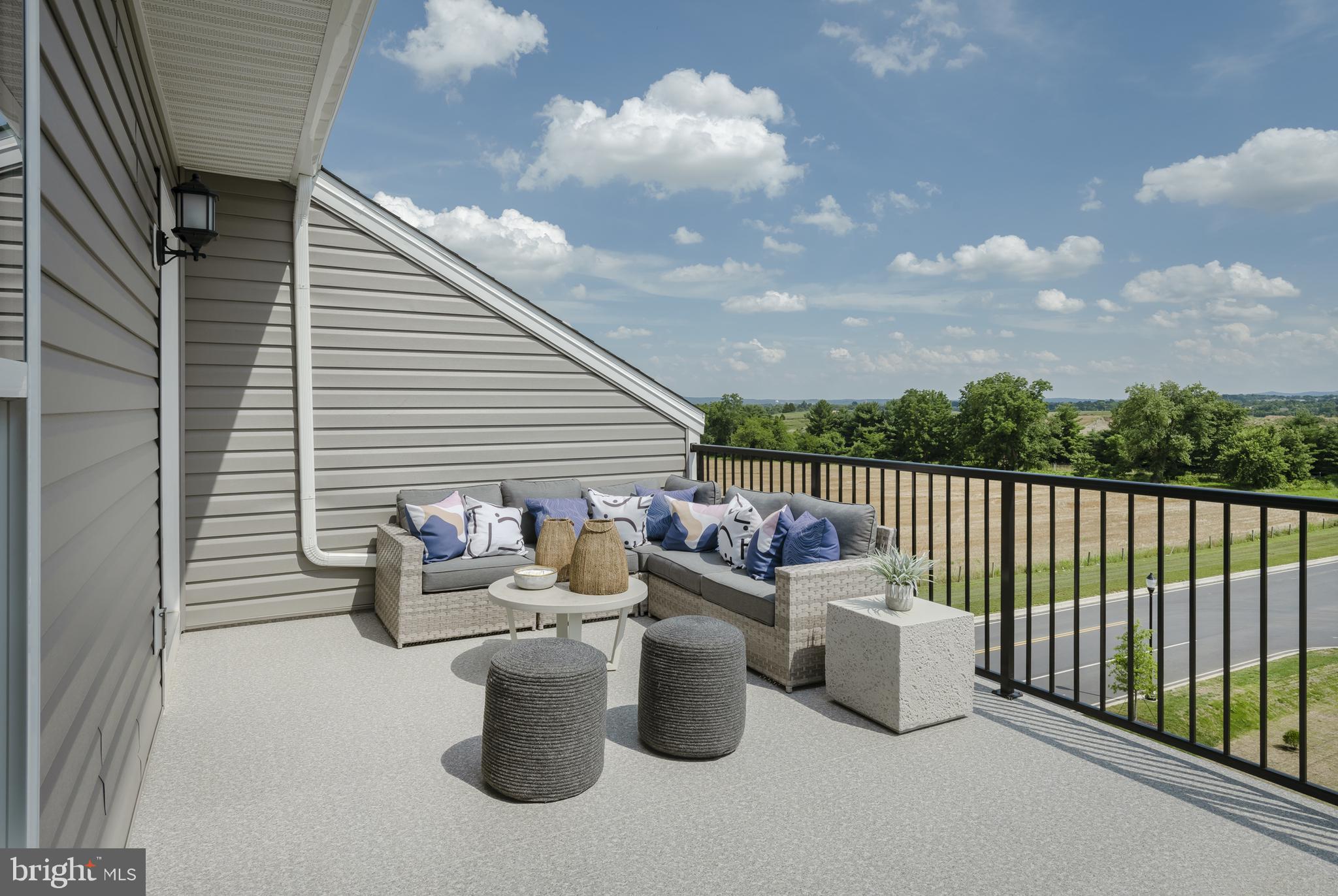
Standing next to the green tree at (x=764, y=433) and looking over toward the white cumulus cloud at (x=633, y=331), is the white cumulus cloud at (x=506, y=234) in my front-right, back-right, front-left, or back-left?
front-left

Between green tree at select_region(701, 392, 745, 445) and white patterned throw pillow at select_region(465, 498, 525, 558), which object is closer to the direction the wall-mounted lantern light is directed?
the white patterned throw pillow

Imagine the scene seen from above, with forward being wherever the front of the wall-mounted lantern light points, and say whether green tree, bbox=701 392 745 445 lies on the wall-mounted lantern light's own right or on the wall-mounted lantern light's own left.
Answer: on the wall-mounted lantern light's own left

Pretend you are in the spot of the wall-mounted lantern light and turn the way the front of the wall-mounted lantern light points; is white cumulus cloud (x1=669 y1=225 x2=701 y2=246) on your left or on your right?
on your left

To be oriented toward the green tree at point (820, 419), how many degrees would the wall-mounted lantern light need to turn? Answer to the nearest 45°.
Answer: approximately 45° to its left

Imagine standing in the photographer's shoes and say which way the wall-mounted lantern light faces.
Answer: facing to the right of the viewer

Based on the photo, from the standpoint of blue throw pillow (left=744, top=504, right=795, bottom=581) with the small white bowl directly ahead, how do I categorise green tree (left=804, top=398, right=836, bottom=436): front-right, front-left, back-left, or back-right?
back-right

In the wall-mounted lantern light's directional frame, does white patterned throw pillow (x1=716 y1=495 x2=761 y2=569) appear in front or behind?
in front

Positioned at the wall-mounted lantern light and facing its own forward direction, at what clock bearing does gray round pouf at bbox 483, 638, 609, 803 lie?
The gray round pouf is roughly at 2 o'clock from the wall-mounted lantern light.

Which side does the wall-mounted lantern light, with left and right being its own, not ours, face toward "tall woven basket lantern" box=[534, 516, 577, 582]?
front
